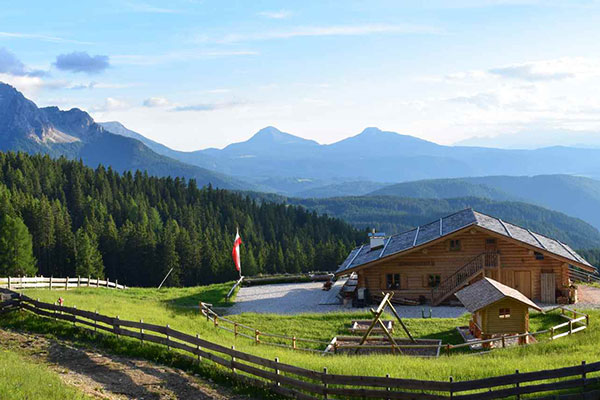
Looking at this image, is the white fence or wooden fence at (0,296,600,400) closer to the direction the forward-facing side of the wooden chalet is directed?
the wooden fence

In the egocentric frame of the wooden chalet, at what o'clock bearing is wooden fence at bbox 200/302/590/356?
The wooden fence is roughly at 12 o'clock from the wooden chalet.

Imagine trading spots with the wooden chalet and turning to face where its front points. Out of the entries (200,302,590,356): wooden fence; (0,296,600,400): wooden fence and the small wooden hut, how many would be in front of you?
3

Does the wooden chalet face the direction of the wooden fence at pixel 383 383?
yes

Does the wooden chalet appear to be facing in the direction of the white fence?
no

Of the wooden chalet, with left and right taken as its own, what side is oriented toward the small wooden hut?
front

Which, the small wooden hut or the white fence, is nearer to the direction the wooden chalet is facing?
the small wooden hut

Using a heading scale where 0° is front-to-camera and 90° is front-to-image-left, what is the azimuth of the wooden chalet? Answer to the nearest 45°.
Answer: approximately 0°
